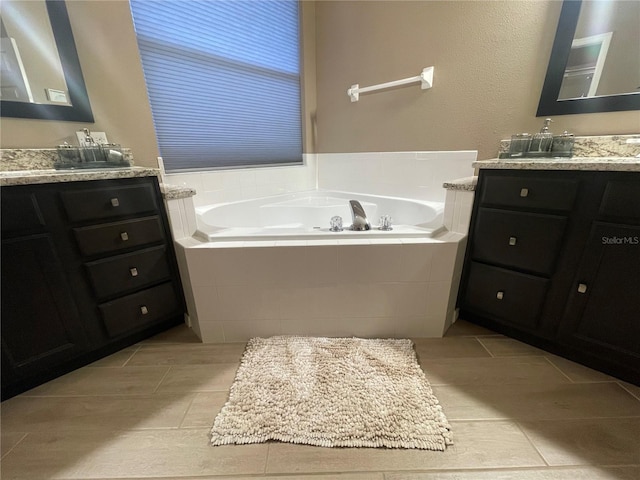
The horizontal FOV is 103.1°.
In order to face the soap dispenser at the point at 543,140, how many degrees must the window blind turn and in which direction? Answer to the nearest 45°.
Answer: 0° — it already faces it

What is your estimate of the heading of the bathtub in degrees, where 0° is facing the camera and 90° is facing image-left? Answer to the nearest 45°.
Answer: approximately 0°

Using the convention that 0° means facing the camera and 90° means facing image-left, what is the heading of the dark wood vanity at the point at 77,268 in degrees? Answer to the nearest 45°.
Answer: approximately 315°

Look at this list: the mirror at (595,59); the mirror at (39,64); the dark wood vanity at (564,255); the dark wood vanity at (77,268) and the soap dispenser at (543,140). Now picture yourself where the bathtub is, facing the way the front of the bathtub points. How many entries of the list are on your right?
2

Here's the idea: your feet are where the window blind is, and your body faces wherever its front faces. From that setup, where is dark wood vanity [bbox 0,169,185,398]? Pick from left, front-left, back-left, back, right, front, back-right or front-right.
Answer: right

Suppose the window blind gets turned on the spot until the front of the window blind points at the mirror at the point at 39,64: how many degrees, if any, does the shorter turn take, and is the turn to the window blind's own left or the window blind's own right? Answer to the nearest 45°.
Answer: approximately 90° to the window blind's own right

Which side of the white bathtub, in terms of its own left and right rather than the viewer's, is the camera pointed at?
front

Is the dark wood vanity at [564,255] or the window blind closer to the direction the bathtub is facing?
the dark wood vanity

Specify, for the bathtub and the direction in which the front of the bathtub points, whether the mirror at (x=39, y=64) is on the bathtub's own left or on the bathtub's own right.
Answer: on the bathtub's own right

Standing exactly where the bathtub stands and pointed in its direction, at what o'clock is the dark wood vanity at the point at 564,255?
The dark wood vanity is roughly at 9 o'clock from the bathtub.

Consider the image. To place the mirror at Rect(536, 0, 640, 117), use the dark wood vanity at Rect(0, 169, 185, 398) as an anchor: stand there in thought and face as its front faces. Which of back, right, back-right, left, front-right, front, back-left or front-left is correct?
front

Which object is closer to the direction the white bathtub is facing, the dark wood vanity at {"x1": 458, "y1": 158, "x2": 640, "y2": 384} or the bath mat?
the bath mat
